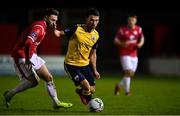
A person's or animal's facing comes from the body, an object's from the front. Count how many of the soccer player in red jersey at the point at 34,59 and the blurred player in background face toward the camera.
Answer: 1

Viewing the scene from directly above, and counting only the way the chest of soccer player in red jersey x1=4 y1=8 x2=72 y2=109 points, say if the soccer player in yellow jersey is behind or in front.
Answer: in front

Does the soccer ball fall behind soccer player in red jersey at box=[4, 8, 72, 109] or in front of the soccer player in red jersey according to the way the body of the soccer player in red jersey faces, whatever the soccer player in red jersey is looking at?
in front

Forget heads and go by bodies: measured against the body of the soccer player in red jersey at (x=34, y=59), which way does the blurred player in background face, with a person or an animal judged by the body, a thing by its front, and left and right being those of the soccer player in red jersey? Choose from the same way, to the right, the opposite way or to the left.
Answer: to the right

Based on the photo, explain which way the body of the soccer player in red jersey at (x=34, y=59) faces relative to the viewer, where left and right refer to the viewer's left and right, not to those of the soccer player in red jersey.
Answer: facing to the right of the viewer

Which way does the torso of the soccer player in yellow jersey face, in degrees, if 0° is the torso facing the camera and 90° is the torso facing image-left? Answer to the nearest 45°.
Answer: approximately 315°
